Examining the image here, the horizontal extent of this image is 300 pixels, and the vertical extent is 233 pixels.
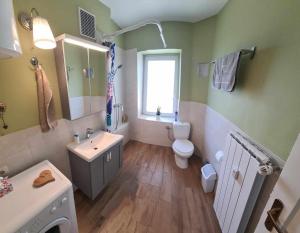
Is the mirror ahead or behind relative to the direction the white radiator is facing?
ahead

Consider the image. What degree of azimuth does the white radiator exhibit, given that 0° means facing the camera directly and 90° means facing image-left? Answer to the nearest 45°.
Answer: approximately 45°

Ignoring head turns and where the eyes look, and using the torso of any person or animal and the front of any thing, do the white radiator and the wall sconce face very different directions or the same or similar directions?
very different directions

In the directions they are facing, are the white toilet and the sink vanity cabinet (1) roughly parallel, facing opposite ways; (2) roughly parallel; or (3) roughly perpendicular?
roughly perpendicular

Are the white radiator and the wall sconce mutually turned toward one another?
yes

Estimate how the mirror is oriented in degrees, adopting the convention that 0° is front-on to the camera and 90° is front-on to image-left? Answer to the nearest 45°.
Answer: approximately 315°

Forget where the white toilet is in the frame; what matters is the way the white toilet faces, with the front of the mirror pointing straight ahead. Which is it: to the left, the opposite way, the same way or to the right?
to the right

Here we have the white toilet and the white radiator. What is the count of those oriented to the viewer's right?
0

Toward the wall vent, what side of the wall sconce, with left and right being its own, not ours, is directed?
left
